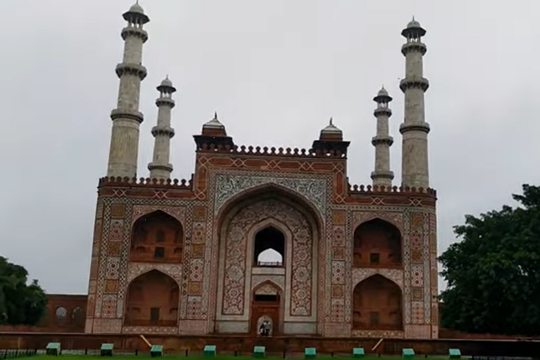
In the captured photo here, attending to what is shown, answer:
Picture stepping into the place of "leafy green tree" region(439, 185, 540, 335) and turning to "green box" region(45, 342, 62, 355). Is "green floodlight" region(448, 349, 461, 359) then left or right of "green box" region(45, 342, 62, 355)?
left

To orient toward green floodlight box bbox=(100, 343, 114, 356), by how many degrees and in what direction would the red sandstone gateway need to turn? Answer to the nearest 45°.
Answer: approximately 45° to its right

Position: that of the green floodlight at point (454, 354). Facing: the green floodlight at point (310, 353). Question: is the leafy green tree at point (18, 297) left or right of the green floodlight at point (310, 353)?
right

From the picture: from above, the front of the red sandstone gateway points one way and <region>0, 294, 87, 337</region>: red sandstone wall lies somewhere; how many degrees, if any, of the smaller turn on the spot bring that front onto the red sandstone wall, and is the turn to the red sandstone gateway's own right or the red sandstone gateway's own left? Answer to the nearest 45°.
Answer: approximately 135° to the red sandstone gateway's own right

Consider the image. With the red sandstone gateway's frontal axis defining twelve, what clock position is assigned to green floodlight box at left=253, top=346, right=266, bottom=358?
The green floodlight box is roughly at 12 o'clock from the red sandstone gateway.

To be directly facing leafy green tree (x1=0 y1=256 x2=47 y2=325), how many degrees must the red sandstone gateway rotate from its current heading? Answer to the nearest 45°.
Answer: approximately 135° to its right

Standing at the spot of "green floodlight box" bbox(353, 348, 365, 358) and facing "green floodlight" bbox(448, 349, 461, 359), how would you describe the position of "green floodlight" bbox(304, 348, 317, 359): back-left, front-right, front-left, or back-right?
back-right

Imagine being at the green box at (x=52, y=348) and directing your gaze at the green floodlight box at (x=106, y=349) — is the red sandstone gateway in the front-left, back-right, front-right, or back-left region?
front-left

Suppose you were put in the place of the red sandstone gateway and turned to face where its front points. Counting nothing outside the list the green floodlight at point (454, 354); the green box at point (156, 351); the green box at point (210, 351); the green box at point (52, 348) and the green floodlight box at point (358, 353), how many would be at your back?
0

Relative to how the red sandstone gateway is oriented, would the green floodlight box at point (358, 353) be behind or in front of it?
in front

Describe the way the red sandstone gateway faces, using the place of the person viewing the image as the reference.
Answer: facing the viewer

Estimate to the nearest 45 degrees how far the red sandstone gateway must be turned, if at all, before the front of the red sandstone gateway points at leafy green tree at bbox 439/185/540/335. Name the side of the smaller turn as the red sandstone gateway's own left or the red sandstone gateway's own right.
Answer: approximately 90° to the red sandstone gateway's own left

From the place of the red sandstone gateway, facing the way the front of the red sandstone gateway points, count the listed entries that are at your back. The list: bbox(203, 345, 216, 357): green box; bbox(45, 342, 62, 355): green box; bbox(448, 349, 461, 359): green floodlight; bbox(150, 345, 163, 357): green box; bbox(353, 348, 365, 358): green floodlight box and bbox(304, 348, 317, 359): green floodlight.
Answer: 0

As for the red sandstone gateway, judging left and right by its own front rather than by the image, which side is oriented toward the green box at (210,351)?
front

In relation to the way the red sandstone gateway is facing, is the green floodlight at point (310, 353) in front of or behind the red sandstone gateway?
in front

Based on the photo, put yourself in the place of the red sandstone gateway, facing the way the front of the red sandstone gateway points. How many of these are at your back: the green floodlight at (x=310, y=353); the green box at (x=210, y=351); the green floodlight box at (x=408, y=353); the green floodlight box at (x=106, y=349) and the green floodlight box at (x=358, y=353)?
0

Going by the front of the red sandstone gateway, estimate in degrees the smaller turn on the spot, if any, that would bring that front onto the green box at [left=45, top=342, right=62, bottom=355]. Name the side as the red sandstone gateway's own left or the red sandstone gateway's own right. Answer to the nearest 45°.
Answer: approximately 45° to the red sandstone gateway's own right
